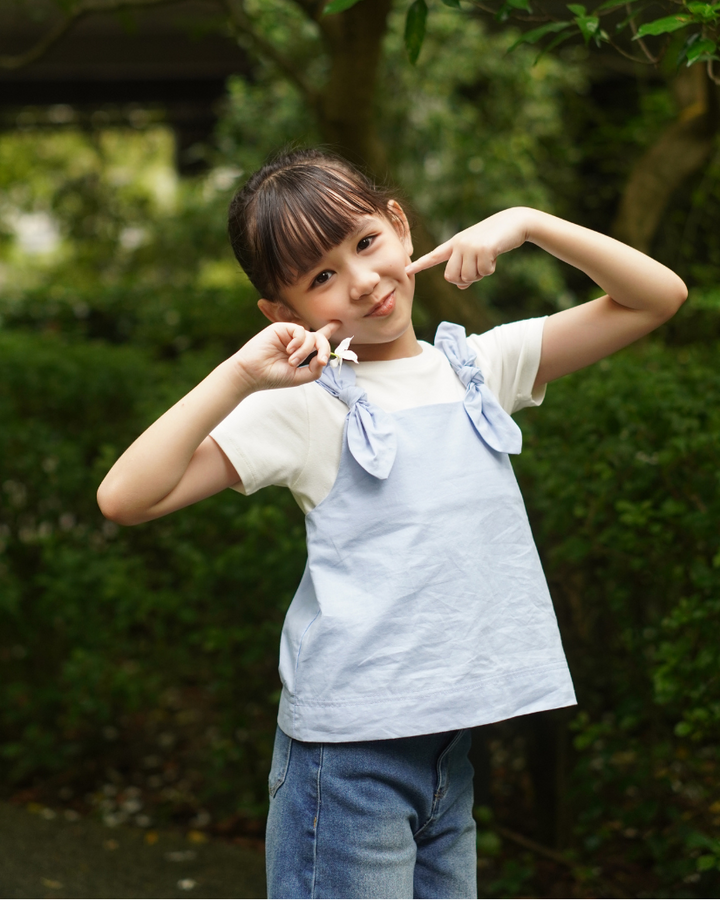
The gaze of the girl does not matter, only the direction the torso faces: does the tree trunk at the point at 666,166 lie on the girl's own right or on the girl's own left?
on the girl's own left

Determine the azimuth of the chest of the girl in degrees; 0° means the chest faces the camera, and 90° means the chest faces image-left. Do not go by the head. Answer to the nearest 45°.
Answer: approximately 315°

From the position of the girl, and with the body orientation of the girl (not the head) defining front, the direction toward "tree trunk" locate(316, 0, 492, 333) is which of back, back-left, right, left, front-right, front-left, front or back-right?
back-left
